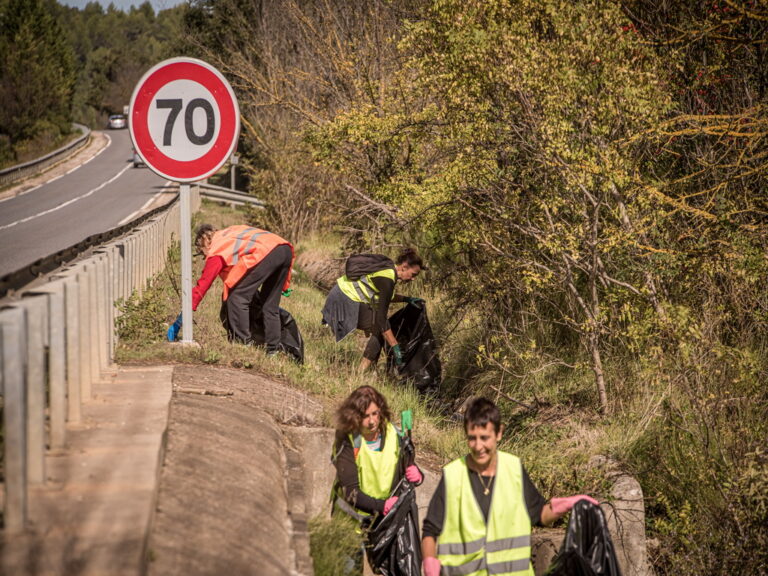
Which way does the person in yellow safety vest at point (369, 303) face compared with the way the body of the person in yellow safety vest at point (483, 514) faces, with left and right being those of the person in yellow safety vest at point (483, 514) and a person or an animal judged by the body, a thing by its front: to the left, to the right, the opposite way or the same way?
to the left

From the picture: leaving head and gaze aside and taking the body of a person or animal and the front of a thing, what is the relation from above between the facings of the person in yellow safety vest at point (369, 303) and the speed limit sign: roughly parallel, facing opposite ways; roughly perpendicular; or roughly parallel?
roughly perpendicular

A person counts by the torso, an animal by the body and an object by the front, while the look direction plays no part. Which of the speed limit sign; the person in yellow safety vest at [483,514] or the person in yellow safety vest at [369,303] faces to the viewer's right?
the person in yellow safety vest at [369,303]

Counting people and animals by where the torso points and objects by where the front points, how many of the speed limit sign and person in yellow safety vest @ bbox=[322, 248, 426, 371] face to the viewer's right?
1

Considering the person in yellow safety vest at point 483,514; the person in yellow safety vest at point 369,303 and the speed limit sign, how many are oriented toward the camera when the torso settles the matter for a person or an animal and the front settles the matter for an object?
2

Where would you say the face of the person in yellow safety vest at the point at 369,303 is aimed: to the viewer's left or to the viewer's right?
to the viewer's right

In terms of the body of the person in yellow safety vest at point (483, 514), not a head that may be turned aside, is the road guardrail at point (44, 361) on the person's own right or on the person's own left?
on the person's own right

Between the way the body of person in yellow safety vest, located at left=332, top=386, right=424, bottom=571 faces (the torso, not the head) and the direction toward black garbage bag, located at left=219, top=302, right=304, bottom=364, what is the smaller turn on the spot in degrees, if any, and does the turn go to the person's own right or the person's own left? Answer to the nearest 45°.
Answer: approximately 135° to the person's own left

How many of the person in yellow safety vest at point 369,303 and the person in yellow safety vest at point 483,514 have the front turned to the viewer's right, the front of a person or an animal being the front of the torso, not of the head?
1

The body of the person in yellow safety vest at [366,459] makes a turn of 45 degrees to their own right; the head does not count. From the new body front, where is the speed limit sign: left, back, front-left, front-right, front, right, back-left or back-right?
back-right

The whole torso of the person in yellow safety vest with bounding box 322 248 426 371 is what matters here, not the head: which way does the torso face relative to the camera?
to the viewer's right

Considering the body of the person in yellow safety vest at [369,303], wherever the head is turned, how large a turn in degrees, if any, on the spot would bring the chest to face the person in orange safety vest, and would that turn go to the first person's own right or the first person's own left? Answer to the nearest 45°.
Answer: approximately 135° to the first person's own right

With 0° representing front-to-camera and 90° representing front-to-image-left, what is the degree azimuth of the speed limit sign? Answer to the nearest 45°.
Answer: approximately 0°
